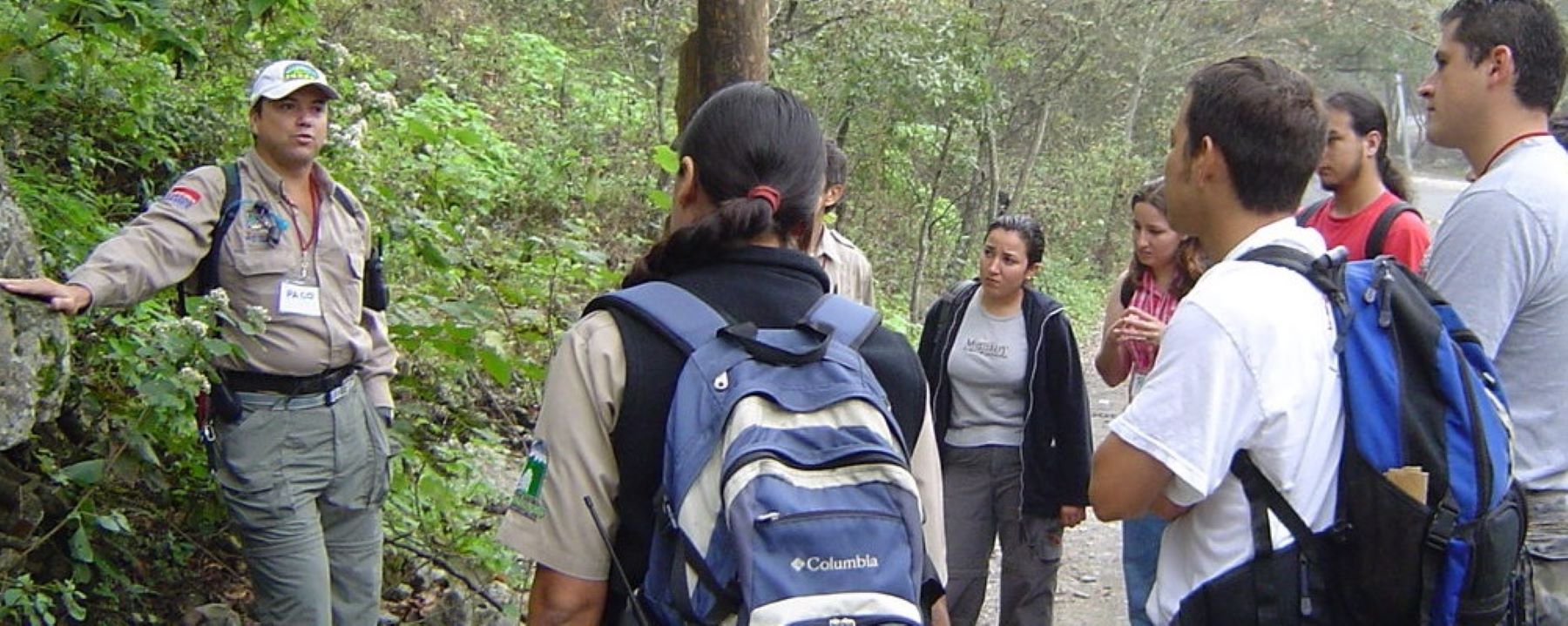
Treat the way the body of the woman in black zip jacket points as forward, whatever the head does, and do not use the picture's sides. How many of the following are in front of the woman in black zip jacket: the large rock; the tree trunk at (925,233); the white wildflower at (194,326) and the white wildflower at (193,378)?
3

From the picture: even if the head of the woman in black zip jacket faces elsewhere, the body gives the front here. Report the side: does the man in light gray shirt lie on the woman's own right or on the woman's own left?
on the woman's own left

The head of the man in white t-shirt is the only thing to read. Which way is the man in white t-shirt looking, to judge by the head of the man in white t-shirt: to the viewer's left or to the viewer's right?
to the viewer's left

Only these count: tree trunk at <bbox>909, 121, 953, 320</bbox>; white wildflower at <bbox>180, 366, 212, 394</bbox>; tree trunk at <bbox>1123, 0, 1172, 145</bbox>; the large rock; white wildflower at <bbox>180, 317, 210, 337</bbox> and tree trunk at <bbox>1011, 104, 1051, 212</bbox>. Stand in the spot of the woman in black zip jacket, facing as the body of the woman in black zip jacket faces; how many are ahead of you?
3

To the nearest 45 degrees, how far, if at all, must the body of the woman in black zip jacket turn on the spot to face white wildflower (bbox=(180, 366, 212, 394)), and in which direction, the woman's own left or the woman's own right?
0° — they already face it

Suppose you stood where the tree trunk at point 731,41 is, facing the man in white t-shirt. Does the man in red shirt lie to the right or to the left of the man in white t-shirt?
left

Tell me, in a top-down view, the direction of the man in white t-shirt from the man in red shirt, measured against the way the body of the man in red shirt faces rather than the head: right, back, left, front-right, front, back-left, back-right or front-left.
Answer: front-left

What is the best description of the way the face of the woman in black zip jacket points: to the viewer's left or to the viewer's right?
to the viewer's left

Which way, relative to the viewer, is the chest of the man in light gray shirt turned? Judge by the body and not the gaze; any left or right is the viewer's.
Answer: facing to the left of the viewer

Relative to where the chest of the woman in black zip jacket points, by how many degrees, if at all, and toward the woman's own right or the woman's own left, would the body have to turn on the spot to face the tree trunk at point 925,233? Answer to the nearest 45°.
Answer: approximately 135° to the woman's own right

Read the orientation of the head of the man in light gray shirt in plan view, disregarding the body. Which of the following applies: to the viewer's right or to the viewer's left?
to the viewer's left
